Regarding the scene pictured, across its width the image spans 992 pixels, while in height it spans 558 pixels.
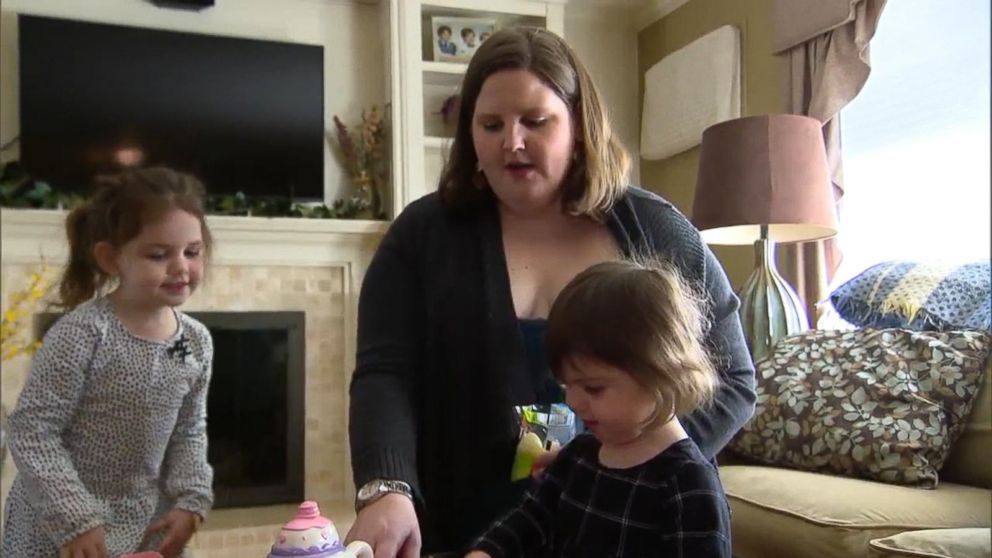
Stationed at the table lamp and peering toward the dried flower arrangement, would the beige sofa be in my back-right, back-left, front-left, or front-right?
back-left

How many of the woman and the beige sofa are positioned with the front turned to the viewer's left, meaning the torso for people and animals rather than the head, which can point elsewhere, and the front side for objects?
1

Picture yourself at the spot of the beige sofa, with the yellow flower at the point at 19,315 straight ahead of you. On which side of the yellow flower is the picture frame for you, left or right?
right

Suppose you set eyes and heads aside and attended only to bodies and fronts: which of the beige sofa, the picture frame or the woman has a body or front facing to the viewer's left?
the beige sofa

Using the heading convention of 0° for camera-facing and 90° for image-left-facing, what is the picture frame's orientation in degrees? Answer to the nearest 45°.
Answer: approximately 0°

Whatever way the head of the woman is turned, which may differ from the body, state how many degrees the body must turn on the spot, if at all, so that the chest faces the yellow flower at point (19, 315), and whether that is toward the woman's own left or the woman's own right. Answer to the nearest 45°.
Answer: approximately 135° to the woman's own right

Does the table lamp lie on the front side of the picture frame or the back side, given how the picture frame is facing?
on the front side

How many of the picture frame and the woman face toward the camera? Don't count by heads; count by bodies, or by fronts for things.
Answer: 2

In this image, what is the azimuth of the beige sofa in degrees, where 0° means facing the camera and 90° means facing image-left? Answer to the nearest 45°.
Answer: approximately 90°

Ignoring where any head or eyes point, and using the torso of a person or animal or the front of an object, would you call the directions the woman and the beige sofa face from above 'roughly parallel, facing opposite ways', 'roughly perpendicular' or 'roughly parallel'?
roughly perpendicular
